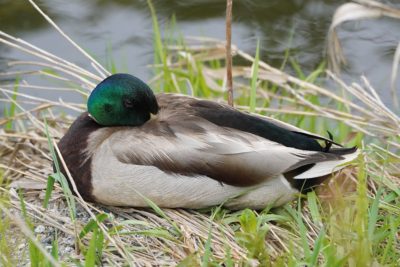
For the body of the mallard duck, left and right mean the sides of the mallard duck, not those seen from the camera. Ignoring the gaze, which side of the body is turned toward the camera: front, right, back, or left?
left
